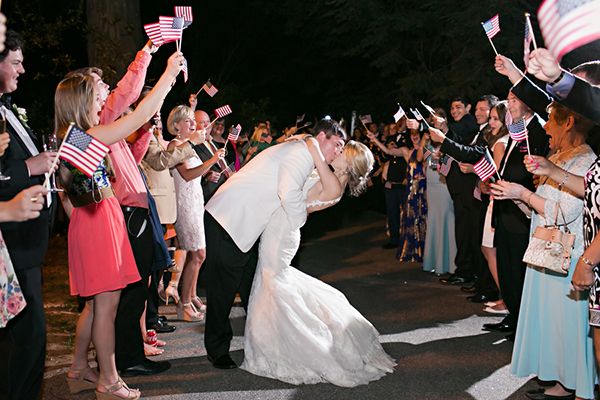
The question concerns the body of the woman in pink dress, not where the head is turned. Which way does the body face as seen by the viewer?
to the viewer's right

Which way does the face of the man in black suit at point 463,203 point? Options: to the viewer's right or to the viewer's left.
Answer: to the viewer's left

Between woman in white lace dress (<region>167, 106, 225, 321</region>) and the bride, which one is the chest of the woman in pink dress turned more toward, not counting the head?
the bride

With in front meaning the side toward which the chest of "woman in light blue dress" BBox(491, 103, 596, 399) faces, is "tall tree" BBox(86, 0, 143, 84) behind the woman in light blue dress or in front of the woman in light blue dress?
in front

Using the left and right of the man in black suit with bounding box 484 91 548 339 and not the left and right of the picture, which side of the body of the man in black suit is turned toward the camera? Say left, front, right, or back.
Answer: left

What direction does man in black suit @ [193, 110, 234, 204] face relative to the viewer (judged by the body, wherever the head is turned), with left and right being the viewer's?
facing the viewer and to the right of the viewer

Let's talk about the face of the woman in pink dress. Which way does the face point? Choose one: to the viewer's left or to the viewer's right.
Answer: to the viewer's right

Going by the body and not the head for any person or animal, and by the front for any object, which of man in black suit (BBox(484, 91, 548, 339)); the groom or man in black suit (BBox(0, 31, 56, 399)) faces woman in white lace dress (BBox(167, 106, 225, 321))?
man in black suit (BBox(484, 91, 548, 339))

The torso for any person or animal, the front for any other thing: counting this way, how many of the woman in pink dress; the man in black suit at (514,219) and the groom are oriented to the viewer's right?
2

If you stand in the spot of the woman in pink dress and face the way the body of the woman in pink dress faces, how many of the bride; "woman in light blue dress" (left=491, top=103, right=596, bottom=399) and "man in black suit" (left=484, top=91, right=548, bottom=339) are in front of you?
3

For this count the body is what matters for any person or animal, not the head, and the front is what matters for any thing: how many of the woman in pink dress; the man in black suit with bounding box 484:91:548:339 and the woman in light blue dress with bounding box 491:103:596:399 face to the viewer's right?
1

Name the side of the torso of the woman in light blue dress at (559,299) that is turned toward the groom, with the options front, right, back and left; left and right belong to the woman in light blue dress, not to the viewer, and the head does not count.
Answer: front

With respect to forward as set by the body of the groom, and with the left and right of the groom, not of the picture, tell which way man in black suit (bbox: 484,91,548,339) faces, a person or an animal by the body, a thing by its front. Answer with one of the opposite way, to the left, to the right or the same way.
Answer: the opposite way

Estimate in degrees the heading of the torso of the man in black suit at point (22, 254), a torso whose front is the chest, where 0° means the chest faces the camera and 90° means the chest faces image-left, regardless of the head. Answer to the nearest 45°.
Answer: approximately 315°

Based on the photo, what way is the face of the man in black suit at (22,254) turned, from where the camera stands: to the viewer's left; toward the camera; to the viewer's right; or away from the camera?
to the viewer's right

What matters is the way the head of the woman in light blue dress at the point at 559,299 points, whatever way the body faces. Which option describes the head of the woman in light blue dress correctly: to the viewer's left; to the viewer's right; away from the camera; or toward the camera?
to the viewer's left

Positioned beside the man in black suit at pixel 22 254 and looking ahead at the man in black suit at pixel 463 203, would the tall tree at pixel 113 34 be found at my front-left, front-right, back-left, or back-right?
front-left

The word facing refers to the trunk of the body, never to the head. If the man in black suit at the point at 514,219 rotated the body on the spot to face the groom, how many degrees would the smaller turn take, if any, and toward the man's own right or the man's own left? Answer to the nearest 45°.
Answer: approximately 45° to the man's own left

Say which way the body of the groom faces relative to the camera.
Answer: to the viewer's right
